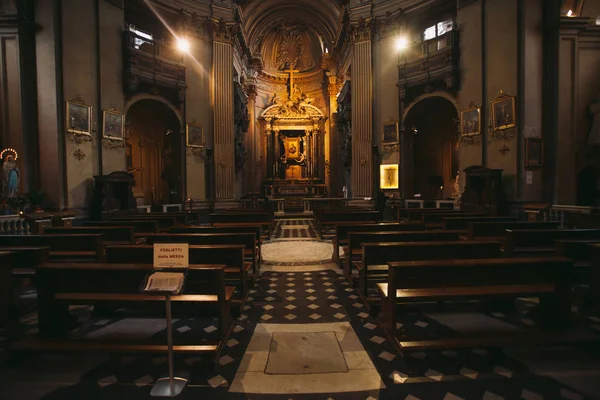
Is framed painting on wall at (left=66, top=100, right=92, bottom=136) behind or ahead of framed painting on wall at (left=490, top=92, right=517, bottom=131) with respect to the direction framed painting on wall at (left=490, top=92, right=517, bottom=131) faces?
ahead

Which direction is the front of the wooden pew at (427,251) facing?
away from the camera

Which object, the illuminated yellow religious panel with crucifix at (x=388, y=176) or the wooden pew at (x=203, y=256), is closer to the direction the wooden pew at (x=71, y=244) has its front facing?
the illuminated yellow religious panel with crucifix

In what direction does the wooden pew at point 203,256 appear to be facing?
away from the camera

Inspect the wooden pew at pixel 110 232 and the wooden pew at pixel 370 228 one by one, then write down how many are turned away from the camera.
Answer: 2

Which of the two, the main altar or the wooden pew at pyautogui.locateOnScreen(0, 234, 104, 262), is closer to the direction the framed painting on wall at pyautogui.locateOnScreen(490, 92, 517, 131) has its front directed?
the wooden pew

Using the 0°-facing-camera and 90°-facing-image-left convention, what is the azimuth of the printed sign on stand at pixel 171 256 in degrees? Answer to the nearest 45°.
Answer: approximately 0°

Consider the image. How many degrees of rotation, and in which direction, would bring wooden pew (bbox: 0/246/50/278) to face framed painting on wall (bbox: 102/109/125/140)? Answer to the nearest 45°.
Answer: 0° — it already faces it

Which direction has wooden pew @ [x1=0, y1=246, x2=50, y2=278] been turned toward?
away from the camera

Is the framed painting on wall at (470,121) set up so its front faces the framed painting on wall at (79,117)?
yes

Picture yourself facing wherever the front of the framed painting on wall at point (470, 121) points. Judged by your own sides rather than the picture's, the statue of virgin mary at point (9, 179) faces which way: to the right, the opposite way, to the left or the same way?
the opposite way

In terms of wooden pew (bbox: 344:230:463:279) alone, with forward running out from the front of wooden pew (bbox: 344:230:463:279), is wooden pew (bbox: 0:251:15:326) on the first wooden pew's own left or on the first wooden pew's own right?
on the first wooden pew's own left

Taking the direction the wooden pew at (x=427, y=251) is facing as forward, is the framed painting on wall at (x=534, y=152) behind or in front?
in front

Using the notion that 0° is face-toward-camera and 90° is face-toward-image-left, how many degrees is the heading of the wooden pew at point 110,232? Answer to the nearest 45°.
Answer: approximately 180°

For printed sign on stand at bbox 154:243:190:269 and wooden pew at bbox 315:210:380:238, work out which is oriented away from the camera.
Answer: the wooden pew

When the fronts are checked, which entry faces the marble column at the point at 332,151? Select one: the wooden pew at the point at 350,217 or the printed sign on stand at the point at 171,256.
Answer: the wooden pew
